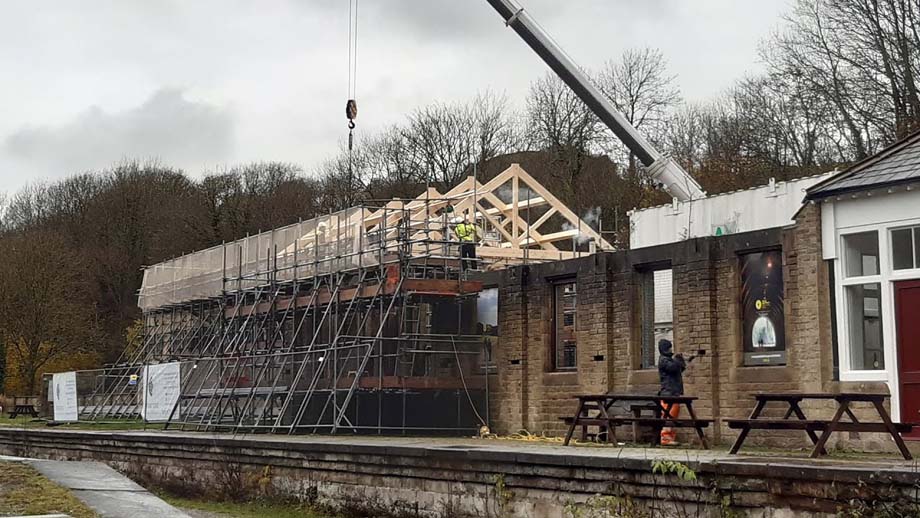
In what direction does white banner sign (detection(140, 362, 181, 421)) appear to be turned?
toward the camera

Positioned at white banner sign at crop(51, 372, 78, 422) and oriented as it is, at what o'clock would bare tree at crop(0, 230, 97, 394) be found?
The bare tree is roughly at 6 o'clock from the white banner sign.

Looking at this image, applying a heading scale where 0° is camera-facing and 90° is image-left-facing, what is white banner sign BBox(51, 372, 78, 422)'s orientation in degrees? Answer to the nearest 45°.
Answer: approximately 0°

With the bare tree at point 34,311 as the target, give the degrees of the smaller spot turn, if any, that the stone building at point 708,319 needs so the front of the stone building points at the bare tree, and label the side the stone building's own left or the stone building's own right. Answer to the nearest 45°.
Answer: approximately 90° to the stone building's own right

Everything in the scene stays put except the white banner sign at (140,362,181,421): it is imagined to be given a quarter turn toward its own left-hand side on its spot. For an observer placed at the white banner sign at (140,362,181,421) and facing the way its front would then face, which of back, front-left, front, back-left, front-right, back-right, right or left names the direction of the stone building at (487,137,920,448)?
front-right

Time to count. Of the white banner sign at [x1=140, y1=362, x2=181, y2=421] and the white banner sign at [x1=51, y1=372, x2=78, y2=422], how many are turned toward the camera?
2

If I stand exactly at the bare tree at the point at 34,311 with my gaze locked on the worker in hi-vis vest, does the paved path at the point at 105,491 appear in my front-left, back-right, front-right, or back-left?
front-right

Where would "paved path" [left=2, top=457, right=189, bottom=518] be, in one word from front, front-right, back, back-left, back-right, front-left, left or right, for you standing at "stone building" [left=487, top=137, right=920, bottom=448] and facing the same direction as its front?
front

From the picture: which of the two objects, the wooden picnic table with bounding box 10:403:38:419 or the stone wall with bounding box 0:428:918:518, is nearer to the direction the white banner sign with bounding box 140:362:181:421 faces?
the stone wall

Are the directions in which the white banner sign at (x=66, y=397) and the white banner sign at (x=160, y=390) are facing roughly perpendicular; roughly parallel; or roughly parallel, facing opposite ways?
roughly parallel

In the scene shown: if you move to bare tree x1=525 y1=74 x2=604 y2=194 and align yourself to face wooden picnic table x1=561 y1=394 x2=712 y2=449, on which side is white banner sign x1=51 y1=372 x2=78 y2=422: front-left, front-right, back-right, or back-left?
front-right

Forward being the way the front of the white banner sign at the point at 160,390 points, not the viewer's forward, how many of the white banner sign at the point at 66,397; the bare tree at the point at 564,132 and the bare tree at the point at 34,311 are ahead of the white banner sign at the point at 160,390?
0

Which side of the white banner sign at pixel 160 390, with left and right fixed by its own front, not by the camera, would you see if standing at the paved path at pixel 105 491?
front

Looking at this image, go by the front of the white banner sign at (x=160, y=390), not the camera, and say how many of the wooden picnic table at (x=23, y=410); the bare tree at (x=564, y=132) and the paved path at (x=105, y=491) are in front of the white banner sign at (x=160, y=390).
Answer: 1

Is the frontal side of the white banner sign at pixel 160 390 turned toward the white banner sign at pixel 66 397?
no

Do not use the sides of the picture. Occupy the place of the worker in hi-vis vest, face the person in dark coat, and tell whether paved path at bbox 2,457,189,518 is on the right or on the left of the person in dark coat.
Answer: right

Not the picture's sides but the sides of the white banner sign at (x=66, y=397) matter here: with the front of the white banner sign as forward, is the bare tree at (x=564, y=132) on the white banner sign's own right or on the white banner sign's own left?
on the white banner sign's own left

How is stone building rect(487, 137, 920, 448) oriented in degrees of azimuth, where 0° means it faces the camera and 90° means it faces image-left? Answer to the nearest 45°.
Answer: approximately 45°

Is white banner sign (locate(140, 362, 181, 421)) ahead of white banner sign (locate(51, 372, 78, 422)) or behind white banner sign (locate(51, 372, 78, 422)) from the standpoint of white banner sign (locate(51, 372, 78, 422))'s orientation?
ahead
